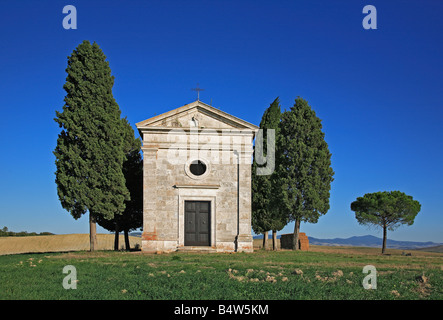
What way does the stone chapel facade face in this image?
toward the camera

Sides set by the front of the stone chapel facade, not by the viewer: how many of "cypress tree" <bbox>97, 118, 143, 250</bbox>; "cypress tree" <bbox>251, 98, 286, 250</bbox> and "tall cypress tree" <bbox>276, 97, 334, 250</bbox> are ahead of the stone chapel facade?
0

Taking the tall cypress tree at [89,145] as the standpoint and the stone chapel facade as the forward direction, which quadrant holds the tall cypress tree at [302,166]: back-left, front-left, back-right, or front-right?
front-left

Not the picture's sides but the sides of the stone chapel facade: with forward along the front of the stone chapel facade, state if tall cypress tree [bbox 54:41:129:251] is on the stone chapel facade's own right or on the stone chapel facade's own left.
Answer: on the stone chapel facade's own right
